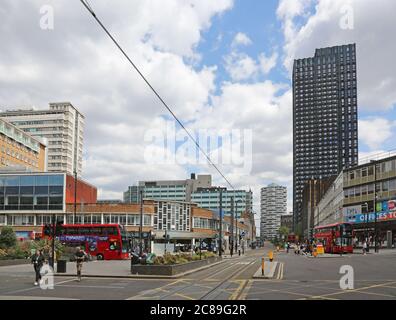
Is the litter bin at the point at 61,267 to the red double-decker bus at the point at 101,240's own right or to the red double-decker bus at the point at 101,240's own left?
on its right

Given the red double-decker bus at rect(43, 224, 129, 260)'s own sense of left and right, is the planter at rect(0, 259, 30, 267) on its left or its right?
on its right

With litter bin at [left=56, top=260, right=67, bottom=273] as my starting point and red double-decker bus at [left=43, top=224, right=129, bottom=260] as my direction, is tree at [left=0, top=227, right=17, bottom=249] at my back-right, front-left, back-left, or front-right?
front-left

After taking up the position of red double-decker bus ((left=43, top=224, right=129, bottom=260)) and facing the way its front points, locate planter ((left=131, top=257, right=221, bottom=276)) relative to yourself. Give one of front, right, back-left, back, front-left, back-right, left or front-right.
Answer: front-right

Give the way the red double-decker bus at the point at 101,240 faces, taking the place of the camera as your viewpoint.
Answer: facing the viewer and to the right of the viewer
